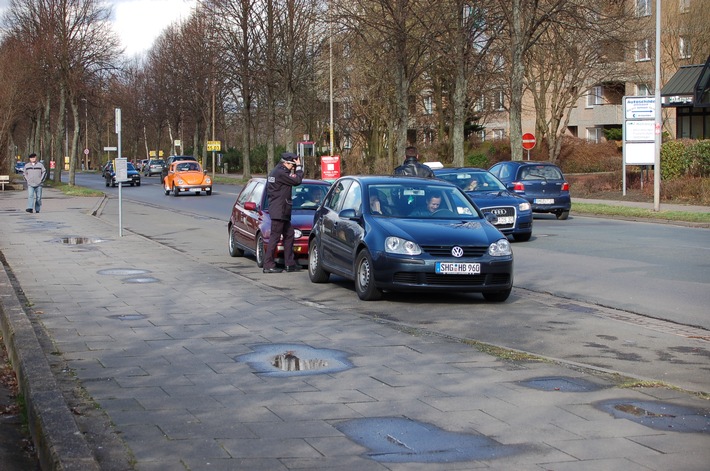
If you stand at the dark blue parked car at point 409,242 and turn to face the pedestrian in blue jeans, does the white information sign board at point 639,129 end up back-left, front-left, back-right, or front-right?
front-right

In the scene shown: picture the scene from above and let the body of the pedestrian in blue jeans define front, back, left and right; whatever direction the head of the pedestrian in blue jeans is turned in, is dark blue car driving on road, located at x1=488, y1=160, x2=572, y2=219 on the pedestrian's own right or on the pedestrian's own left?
on the pedestrian's own left

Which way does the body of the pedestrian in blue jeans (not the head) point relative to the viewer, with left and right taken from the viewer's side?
facing the viewer

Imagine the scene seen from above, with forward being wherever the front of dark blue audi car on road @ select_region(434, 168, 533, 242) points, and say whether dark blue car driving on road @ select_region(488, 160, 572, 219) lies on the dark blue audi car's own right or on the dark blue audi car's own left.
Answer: on the dark blue audi car's own left

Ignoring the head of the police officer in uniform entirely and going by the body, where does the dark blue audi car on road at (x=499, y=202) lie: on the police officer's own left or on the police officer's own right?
on the police officer's own left

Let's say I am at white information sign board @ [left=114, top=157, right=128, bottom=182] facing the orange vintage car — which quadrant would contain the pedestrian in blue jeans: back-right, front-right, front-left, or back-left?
front-left

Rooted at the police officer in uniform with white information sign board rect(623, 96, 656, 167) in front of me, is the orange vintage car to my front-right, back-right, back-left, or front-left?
front-left

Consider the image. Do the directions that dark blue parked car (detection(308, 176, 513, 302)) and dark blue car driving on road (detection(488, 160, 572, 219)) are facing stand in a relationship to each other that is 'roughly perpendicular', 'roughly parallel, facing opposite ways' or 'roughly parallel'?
roughly parallel, facing opposite ways

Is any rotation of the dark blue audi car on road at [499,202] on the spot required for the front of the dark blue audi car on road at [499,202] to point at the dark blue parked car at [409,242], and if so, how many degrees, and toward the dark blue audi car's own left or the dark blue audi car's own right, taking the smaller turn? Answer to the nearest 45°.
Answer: approximately 45° to the dark blue audi car's own right

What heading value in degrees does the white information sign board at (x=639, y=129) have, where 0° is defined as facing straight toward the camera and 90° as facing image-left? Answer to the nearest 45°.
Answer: approximately 0°

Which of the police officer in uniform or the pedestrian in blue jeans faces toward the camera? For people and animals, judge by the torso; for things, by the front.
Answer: the pedestrian in blue jeans

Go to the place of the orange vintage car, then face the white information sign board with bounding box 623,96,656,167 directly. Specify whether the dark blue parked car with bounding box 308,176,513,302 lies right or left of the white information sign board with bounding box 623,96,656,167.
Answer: right

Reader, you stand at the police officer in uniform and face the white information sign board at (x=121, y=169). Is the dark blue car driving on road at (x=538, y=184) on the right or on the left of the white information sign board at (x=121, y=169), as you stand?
right

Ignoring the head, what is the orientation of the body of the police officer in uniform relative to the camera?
to the viewer's right

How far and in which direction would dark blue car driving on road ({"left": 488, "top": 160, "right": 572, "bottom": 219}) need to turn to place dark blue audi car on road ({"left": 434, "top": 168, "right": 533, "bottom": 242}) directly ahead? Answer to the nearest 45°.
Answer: approximately 135° to its left
